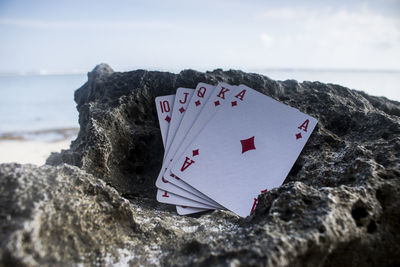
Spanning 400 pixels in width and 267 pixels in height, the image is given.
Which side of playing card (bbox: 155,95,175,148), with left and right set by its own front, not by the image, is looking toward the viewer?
front

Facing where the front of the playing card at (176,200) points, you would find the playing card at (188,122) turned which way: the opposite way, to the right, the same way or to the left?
the same way

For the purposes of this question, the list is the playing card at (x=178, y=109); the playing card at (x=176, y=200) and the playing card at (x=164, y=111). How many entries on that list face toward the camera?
3

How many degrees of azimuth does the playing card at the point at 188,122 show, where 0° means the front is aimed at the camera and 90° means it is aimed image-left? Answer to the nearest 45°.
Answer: approximately 0°

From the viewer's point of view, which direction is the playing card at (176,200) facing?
toward the camera

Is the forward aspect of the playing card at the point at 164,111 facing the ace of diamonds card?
no

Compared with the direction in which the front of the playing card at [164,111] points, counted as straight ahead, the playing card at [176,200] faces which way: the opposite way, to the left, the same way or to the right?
the same way
